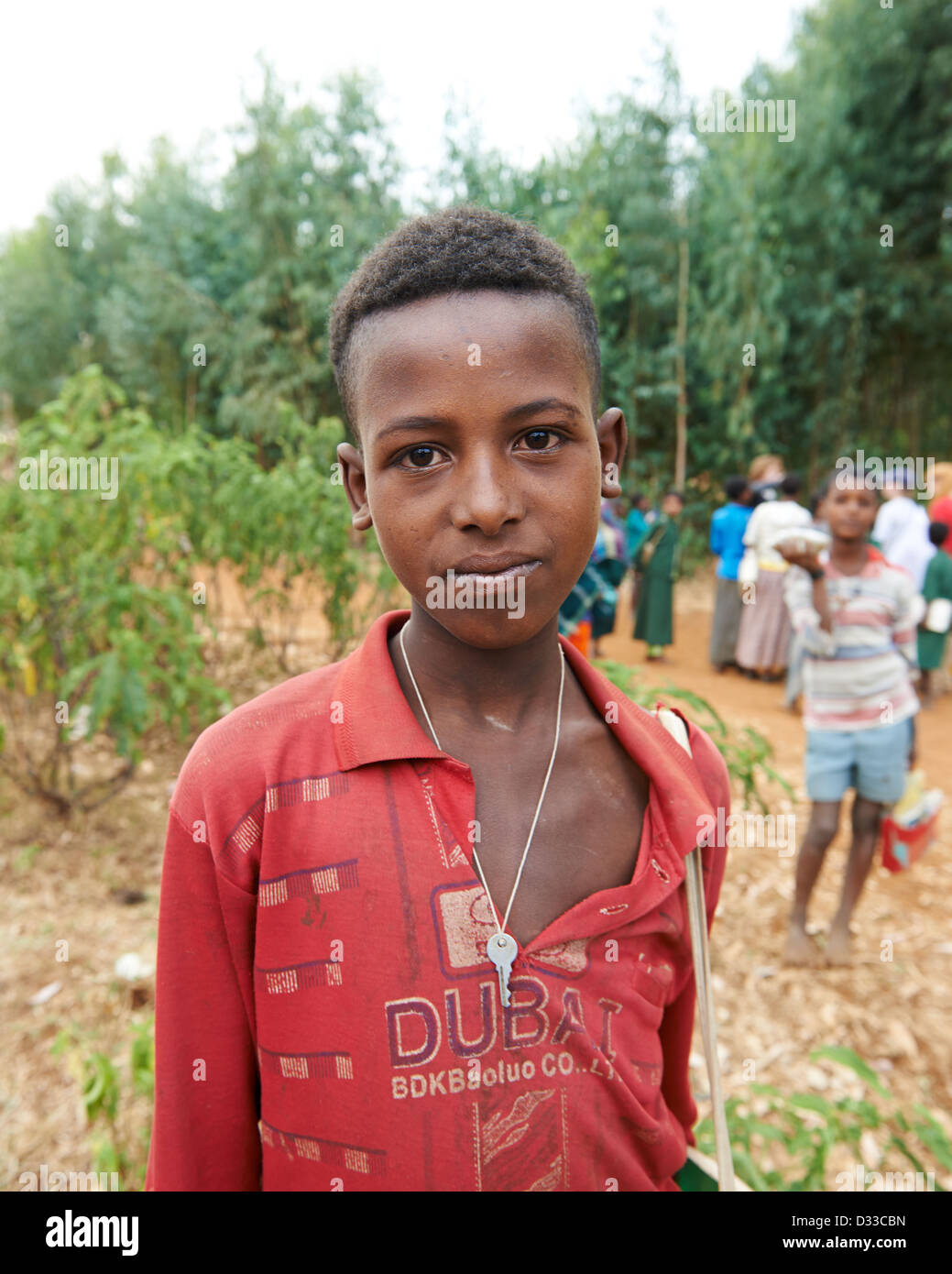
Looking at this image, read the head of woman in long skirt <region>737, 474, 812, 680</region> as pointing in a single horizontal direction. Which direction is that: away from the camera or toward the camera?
away from the camera

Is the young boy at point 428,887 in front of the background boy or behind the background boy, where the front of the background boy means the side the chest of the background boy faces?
in front

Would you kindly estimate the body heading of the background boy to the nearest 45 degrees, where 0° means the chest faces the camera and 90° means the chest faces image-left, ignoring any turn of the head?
approximately 0°

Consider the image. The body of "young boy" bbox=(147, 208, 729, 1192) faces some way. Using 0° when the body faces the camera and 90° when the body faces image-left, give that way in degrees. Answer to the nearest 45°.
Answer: approximately 0°

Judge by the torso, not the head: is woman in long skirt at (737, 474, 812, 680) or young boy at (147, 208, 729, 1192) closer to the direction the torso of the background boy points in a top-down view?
the young boy

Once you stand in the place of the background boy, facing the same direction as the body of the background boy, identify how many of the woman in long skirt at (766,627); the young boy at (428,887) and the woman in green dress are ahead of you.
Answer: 1

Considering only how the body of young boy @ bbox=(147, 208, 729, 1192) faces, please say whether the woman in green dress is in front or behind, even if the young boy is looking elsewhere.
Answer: behind

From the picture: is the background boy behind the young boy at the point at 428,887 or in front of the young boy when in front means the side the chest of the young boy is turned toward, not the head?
behind
